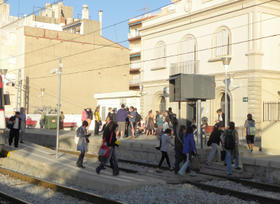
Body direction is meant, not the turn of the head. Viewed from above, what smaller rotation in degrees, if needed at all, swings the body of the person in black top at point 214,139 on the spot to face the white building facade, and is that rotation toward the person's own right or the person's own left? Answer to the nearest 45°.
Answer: approximately 45° to the person's own left

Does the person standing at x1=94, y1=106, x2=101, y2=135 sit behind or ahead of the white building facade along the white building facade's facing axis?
ahead

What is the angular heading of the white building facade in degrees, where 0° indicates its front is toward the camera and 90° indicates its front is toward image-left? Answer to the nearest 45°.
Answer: approximately 45°

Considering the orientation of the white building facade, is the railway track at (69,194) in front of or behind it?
in front

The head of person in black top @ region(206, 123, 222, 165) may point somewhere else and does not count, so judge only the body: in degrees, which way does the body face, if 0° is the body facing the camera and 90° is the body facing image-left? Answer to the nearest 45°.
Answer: approximately 225°

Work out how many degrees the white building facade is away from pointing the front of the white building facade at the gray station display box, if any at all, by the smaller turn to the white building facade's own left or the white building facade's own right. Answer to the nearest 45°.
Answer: approximately 45° to the white building facade's own left

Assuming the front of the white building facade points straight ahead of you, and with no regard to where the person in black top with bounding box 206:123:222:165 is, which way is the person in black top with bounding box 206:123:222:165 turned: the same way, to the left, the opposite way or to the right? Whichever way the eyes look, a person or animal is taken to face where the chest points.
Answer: the opposite way
